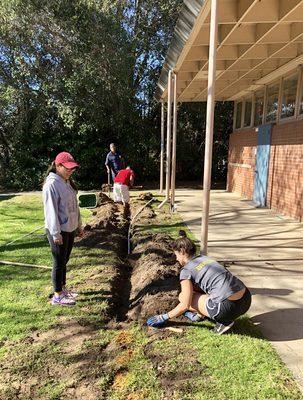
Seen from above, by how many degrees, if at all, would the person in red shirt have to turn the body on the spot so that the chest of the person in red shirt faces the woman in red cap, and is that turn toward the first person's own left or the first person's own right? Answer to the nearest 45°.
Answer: approximately 90° to the first person's own right

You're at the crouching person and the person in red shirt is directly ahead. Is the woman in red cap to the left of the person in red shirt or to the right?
left

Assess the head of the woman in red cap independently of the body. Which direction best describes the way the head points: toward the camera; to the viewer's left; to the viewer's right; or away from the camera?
to the viewer's right
